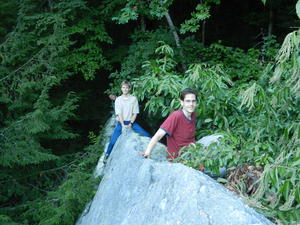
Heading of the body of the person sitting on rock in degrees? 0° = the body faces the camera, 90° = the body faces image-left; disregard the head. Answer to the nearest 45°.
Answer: approximately 0°

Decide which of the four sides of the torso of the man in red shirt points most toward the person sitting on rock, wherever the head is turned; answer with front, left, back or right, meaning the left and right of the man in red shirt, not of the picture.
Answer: back

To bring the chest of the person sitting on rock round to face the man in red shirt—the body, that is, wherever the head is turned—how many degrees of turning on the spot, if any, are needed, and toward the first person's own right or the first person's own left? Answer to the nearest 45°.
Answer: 0° — they already face them

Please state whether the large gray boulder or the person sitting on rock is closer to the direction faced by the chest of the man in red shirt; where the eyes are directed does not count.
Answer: the large gray boulder

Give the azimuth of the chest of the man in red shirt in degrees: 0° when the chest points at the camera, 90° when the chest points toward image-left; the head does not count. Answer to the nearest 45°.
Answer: approximately 315°
